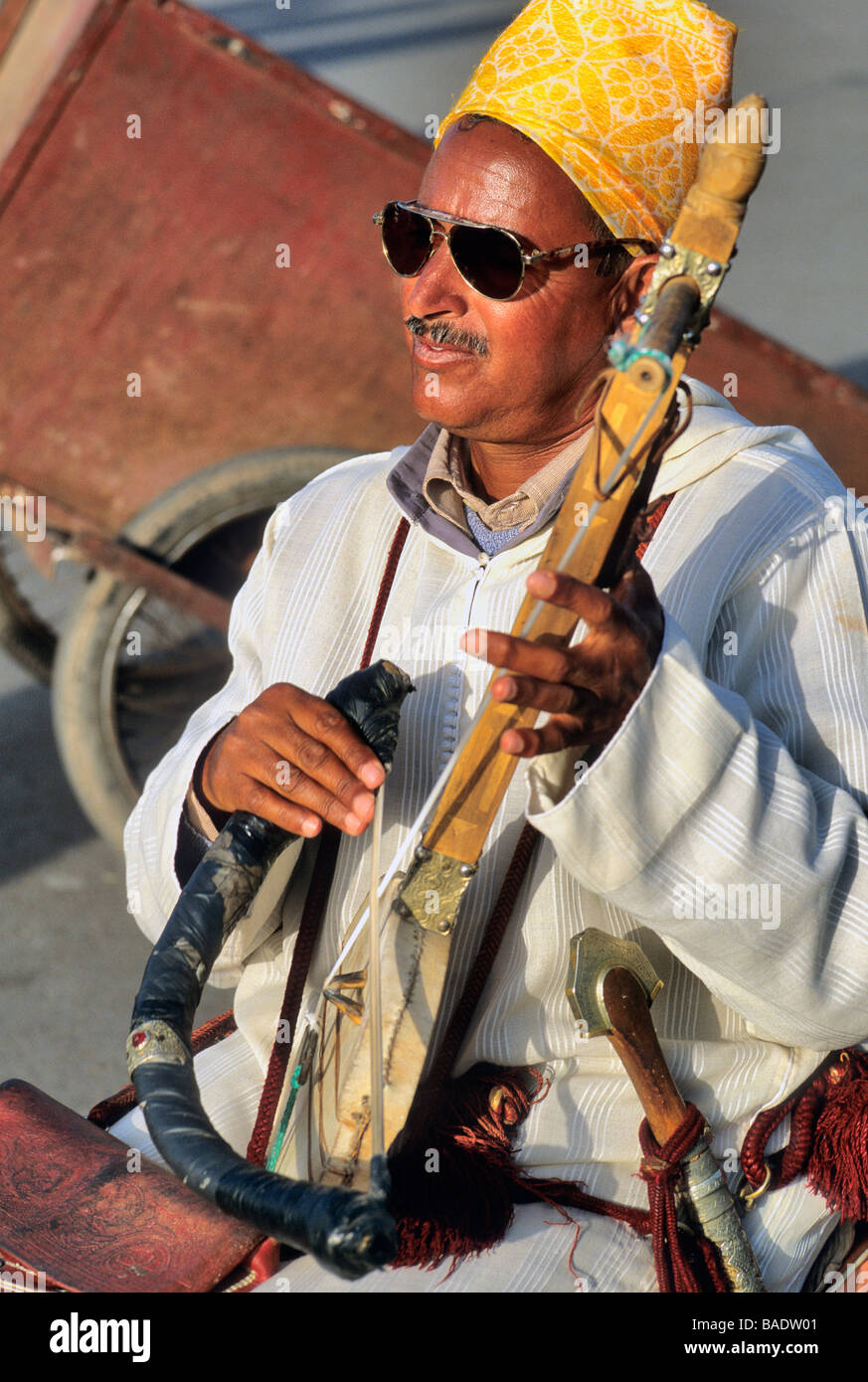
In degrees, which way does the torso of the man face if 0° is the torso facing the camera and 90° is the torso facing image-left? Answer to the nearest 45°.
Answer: approximately 45°

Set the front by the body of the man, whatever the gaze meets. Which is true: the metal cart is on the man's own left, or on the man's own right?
on the man's own right
